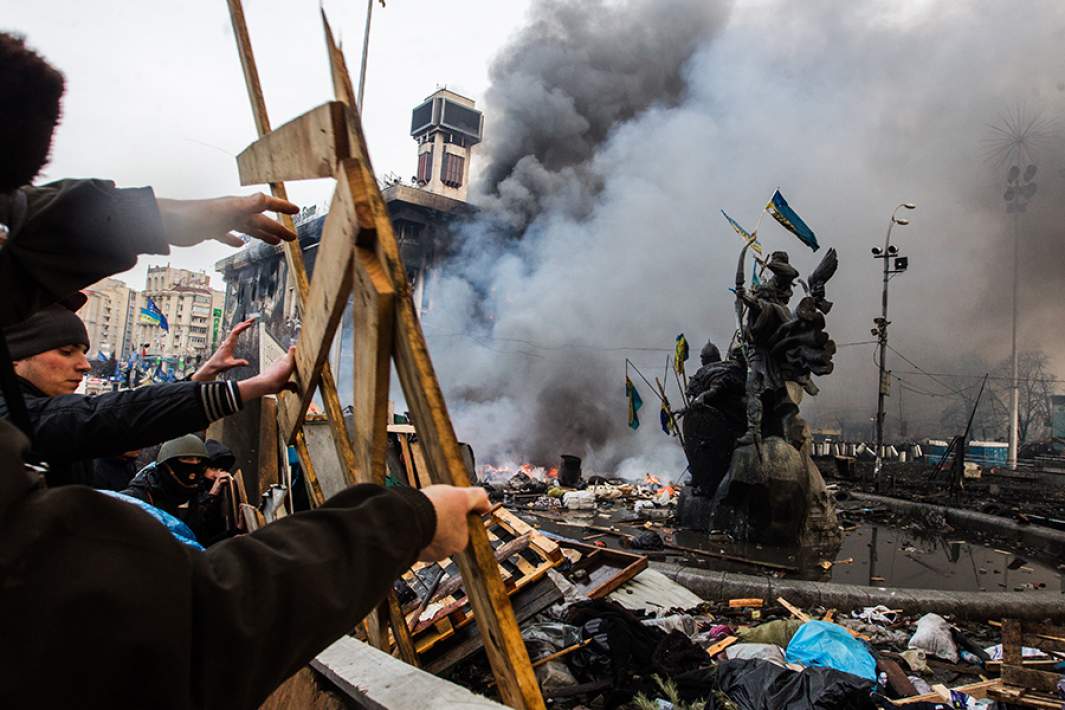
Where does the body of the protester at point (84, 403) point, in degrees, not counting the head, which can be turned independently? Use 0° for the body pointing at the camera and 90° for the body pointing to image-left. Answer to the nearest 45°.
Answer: approximately 270°

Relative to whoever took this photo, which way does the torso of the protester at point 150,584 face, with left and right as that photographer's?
facing away from the viewer and to the right of the viewer

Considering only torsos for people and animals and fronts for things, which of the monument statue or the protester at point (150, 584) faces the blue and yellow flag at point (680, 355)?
the protester

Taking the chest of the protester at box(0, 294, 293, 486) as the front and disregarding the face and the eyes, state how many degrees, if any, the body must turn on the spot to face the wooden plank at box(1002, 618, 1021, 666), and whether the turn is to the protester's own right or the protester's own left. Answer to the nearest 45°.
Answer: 0° — they already face it

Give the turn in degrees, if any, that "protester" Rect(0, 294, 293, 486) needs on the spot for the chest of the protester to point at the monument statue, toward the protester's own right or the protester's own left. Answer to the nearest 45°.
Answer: approximately 45° to the protester's own left

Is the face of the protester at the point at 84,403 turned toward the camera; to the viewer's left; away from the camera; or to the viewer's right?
to the viewer's right

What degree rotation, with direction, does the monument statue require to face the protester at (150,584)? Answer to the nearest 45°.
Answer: approximately 45° to its left

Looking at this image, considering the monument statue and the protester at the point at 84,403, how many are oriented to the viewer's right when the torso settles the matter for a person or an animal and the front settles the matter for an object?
1
